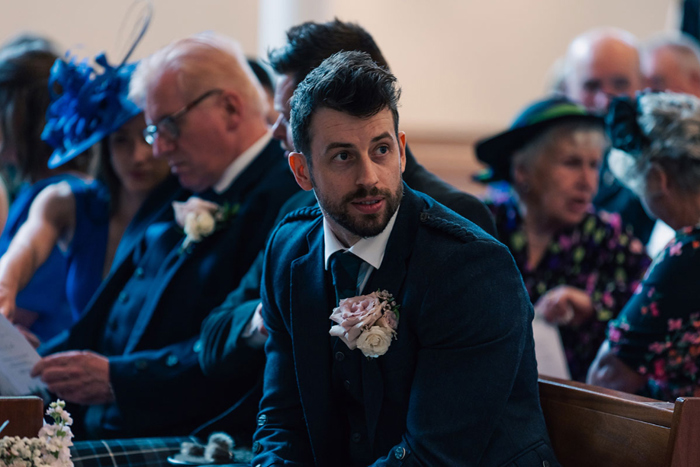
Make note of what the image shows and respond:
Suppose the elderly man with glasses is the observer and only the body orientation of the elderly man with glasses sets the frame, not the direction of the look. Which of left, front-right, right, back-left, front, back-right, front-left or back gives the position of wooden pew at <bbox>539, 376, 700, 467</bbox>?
left

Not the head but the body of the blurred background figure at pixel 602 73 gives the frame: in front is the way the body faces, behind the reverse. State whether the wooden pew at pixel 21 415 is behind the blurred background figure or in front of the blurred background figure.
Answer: in front

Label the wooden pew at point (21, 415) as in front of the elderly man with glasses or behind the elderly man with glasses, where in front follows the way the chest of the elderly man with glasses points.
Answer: in front

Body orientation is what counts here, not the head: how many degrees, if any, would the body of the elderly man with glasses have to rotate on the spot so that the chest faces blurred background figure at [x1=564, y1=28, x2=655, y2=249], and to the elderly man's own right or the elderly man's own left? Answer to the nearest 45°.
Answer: approximately 180°

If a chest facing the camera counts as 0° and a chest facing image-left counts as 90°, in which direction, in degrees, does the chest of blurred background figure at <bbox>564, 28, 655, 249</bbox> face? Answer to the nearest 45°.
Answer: approximately 0°

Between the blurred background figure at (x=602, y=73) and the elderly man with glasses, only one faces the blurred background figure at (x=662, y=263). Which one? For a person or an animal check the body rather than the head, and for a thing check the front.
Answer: the blurred background figure at (x=602, y=73)

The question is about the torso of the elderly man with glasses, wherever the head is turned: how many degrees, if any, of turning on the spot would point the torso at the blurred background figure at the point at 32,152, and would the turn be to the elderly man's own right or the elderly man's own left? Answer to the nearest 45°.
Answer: approximately 90° to the elderly man's own right

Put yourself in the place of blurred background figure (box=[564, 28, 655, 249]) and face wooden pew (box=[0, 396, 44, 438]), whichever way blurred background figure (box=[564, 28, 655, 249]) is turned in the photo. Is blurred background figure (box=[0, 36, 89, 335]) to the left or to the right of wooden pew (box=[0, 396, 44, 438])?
right

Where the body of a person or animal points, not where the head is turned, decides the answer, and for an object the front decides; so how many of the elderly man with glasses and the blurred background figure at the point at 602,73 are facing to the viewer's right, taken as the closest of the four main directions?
0

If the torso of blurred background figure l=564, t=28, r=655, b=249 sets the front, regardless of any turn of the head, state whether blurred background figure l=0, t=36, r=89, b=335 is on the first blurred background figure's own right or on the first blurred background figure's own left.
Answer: on the first blurred background figure's own right

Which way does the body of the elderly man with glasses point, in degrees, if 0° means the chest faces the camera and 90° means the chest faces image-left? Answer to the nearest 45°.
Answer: approximately 45°

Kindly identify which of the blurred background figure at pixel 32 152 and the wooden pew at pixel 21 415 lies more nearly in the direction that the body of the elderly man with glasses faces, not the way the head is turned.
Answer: the wooden pew
